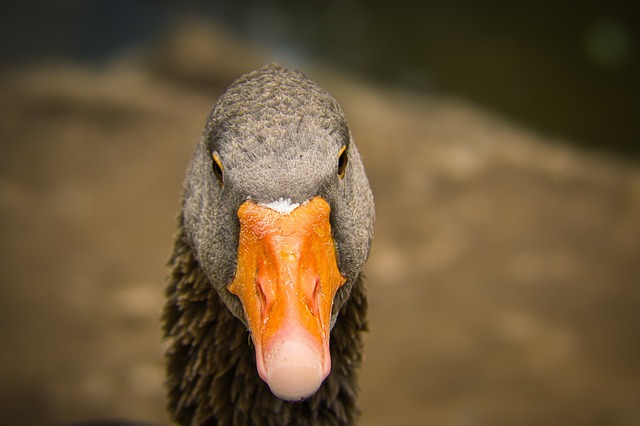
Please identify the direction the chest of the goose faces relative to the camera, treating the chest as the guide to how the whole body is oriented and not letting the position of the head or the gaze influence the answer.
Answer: toward the camera
